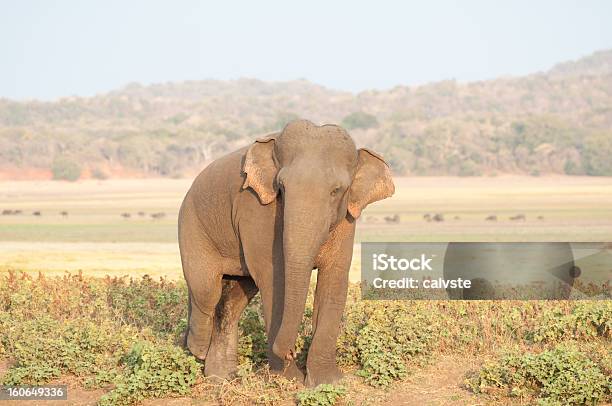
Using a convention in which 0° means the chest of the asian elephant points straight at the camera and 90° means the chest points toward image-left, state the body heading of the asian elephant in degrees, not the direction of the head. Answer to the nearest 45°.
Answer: approximately 315°

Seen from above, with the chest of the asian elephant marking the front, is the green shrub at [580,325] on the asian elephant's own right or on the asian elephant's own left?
on the asian elephant's own left

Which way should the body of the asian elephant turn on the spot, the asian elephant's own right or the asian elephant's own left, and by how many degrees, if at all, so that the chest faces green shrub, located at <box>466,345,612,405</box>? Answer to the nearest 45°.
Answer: approximately 45° to the asian elephant's own left

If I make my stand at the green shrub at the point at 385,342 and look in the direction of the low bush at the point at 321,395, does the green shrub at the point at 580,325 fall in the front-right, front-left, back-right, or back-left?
back-left

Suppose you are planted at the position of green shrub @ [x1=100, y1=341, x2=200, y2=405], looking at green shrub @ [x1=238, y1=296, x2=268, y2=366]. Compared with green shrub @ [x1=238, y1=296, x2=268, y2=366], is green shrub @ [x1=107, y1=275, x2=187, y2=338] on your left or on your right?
left
